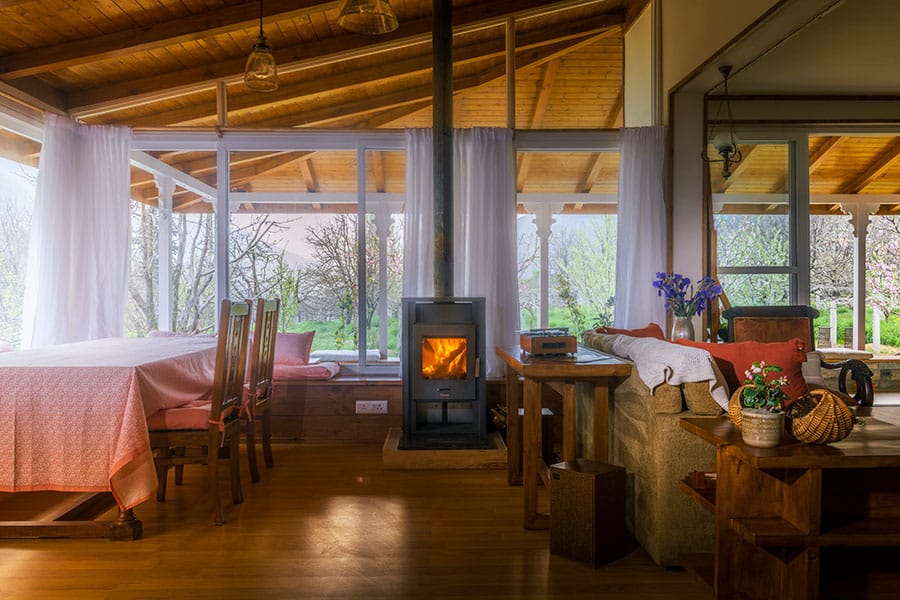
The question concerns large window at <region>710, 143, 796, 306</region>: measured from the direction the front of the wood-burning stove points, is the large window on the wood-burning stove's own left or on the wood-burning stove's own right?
on the wood-burning stove's own left

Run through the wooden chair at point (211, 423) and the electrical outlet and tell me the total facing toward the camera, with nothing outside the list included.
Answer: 1

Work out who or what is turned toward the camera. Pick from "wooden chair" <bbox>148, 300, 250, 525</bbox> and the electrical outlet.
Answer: the electrical outlet

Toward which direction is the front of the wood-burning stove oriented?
toward the camera

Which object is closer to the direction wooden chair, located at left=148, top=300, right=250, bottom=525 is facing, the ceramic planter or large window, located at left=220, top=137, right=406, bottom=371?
the large window

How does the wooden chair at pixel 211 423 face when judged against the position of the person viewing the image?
facing away from the viewer and to the left of the viewer

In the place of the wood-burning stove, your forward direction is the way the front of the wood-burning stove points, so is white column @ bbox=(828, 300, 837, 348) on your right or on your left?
on your left

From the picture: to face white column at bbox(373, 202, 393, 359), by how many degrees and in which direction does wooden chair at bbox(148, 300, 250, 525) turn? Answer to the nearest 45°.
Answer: approximately 90° to its right

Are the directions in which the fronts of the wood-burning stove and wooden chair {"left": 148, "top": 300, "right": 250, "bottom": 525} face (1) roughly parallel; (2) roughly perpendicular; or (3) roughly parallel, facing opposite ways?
roughly perpendicular

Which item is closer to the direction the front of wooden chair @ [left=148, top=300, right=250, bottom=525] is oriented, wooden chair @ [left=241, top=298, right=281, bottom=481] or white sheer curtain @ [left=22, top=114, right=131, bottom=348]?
the white sheer curtain

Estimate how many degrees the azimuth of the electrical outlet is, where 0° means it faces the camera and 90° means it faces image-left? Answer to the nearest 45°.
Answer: approximately 0°

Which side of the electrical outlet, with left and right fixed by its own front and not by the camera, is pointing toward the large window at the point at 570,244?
left

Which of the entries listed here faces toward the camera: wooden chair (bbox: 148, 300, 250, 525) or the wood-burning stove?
the wood-burning stove
